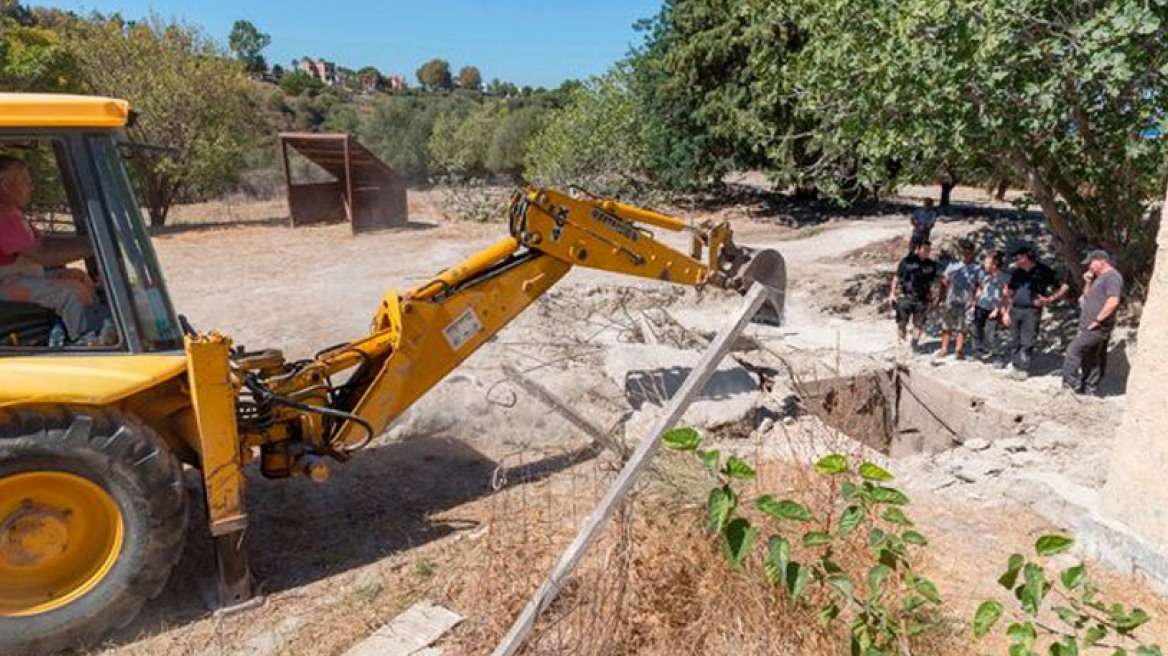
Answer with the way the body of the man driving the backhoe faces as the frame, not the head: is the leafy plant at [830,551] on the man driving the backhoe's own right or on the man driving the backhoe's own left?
on the man driving the backhoe's own right

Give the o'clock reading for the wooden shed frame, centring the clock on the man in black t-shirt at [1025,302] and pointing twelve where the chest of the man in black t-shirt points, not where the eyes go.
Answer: The wooden shed frame is roughly at 2 o'clock from the man in black t-shirt.

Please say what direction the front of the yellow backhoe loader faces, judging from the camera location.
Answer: facing to the left of the viewer

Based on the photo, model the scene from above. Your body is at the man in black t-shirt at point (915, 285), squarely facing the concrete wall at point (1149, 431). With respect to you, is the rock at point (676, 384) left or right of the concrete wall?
right

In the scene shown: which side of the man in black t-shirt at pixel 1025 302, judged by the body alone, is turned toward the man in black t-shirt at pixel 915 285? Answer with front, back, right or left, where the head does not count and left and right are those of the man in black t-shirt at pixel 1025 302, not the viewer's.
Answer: right

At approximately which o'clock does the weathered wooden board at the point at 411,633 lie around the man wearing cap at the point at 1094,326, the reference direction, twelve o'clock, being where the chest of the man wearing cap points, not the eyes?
The weathered wooden board is roughly at 11 o'clock from the man wearing cap.

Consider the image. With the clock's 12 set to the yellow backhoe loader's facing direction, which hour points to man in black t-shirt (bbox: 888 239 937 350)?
The man in black t-shirt is roughly at 5 o'clock from the yellow backhoe loader.

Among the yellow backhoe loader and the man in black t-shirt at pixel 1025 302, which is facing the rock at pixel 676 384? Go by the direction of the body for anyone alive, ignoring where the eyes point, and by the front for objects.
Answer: the man in black t-shirt

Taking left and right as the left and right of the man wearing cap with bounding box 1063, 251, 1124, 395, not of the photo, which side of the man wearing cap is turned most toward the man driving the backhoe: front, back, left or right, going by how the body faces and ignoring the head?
front

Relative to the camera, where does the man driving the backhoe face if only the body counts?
to the viewer's right
